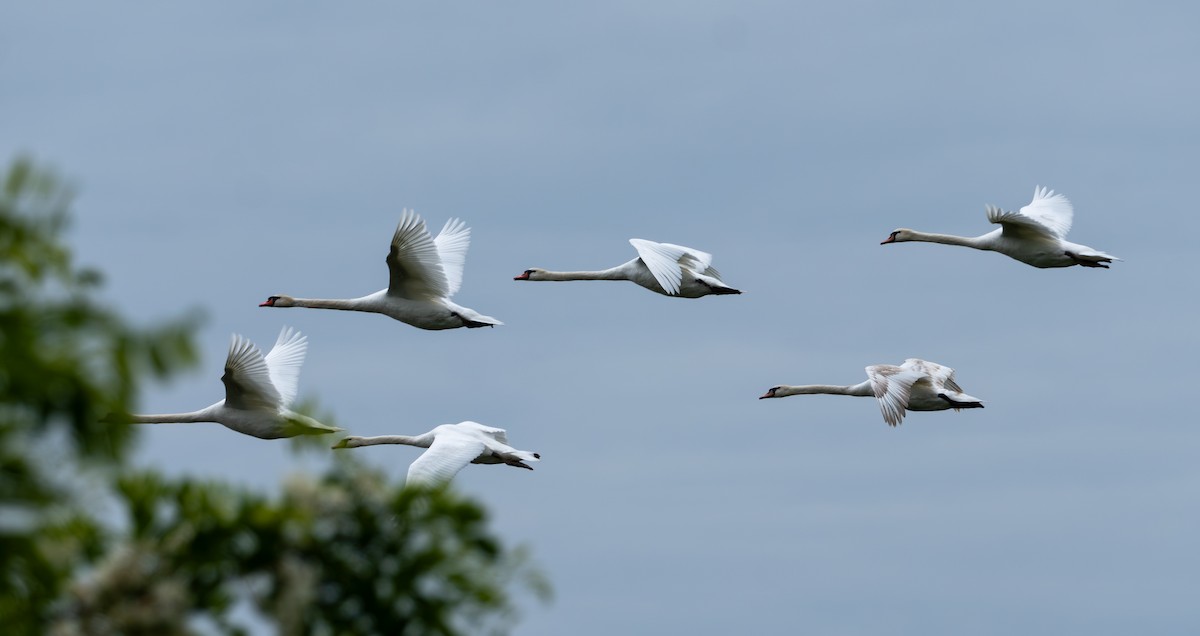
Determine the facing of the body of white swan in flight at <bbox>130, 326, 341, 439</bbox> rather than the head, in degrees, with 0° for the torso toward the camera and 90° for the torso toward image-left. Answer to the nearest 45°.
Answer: approximately 90°

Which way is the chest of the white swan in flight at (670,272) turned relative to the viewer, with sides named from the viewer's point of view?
facing to the left of the viewer

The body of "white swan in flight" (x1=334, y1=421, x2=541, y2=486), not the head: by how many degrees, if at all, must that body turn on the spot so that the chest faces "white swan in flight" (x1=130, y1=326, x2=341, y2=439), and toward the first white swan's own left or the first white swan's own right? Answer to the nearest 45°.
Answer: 0° — it already faces it

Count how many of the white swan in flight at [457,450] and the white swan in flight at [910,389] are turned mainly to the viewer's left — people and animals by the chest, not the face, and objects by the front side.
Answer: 2

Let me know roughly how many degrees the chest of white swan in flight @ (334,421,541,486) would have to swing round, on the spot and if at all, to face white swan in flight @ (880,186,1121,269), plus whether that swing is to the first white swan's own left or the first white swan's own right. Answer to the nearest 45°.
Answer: approximately 180°

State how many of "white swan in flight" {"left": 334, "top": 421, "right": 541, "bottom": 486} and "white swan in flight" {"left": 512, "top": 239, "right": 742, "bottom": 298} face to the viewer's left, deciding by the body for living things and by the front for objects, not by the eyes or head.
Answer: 2

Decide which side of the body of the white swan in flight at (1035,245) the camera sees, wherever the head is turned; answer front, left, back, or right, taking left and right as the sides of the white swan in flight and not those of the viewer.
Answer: left

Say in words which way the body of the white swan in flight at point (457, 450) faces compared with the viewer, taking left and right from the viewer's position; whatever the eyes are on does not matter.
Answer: facing to the left of the viewer

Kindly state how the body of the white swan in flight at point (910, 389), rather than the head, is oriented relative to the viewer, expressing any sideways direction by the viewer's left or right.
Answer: facing to the left of the viewer

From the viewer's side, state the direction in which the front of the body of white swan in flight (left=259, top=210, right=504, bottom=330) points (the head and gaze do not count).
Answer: to the viewer's left
